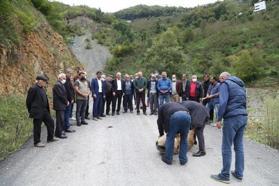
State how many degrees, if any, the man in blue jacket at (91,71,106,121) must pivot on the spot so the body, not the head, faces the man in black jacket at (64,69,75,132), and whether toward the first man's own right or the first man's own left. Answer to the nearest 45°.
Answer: approximately 45° to the first man's own right

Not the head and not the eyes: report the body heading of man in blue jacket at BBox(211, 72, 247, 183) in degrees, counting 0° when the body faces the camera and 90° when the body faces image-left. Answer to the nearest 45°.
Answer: approximately 135°

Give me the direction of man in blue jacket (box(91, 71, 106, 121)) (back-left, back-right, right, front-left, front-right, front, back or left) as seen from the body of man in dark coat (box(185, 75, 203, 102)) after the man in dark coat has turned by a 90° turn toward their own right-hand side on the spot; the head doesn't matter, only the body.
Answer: front

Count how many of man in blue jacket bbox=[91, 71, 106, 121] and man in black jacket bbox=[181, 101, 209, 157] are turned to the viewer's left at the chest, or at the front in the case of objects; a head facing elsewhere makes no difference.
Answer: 1

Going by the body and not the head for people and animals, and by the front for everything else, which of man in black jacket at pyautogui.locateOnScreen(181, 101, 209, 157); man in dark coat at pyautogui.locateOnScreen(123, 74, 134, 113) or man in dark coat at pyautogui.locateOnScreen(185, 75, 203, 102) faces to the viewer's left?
the man in black jacket

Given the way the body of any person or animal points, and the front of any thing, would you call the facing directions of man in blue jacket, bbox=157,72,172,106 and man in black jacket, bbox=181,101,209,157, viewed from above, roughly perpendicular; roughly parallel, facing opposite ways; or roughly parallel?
roughly perpendicular

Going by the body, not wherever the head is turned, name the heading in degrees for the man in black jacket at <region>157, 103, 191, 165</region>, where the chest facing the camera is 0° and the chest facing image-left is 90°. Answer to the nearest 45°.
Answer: approximately 135°

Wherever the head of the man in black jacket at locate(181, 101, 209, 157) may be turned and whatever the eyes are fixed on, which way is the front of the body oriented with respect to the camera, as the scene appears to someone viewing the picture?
to the viewer's left

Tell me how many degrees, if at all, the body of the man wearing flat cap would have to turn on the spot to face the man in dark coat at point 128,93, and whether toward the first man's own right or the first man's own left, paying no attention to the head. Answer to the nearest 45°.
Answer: approximately 90° to the first man's own left

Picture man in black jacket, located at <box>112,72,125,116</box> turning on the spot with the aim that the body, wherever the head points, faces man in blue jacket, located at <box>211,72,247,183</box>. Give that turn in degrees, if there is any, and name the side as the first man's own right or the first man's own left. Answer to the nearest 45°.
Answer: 0° — they already face them

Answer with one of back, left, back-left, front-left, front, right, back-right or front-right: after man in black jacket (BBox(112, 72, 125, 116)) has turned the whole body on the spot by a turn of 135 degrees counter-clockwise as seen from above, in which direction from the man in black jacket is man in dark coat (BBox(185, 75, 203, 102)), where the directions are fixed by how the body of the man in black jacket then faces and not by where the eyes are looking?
right

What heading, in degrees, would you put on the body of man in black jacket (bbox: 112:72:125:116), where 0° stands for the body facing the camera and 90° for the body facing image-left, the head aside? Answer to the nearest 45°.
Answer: approximately 0°
